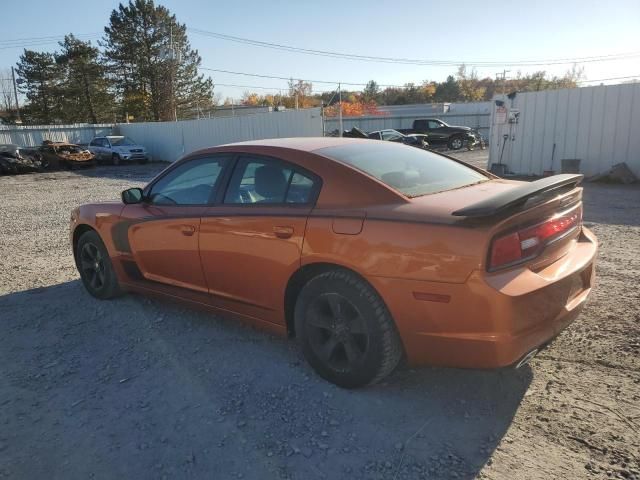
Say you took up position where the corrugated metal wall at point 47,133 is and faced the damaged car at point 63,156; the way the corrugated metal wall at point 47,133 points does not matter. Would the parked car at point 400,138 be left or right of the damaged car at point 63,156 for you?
left

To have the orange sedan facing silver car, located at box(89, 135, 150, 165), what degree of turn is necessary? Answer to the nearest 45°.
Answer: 0° — it already faces it

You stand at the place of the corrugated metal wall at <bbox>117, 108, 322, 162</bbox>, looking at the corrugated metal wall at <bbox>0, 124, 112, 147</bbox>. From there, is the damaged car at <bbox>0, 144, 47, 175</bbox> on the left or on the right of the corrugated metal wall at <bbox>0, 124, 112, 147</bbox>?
left

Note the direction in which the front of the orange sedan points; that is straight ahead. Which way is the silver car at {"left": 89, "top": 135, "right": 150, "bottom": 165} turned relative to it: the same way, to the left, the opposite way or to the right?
the opposite way
